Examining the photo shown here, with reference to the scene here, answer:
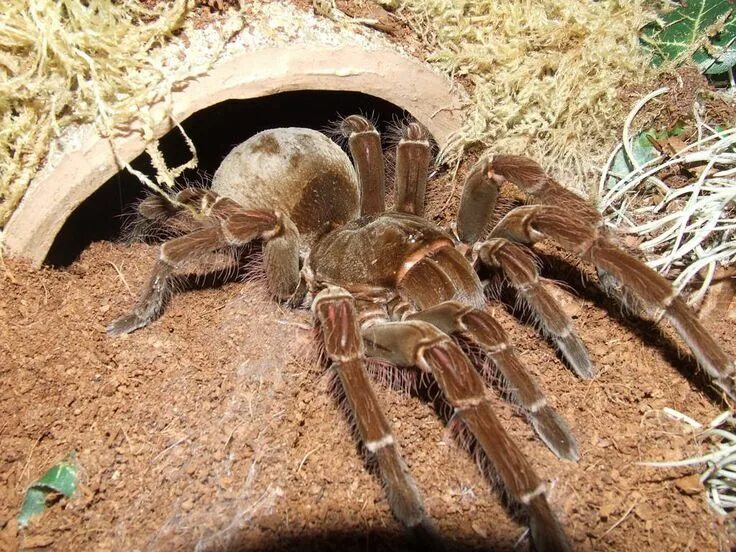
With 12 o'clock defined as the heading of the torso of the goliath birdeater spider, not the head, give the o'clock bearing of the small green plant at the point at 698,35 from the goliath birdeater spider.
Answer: The small green plant is roughly at 9 o'clock from the goliath birdeater spider.

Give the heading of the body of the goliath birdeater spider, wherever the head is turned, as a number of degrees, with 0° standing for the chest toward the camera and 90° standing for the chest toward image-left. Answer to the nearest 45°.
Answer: approximately 315°

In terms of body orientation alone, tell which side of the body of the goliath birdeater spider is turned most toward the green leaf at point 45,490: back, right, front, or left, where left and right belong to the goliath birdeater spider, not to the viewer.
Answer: right
